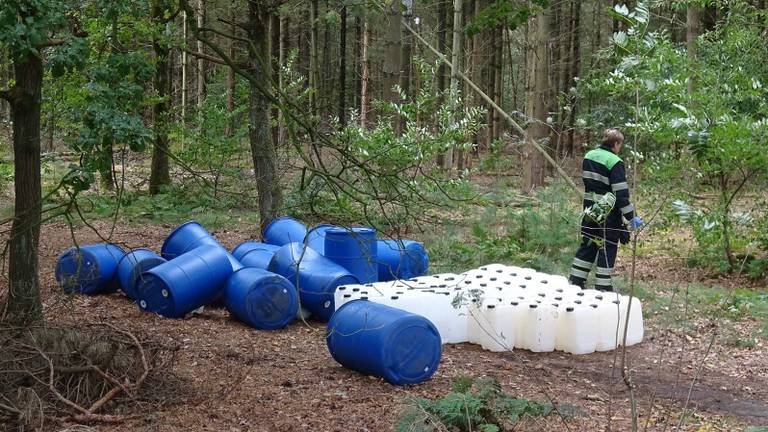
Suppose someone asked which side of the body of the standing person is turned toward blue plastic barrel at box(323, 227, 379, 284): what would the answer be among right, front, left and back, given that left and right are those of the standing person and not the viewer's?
back

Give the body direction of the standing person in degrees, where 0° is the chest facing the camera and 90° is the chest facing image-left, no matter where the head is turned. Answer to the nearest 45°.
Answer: approximately 225°

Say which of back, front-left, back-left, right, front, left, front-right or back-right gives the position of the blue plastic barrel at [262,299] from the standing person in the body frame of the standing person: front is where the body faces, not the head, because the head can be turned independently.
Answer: back

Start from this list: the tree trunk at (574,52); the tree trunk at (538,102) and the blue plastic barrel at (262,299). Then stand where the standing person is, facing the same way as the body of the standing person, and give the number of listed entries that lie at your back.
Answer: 1

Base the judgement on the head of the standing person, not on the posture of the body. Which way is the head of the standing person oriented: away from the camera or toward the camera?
away from the camera

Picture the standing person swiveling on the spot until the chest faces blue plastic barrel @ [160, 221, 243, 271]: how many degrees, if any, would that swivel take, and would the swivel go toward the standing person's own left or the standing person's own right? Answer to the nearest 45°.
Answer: approximately 135° to the standing person's own left

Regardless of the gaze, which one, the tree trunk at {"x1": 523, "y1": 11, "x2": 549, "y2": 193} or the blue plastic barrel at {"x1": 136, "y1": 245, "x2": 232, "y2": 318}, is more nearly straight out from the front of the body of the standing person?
the tree trunk

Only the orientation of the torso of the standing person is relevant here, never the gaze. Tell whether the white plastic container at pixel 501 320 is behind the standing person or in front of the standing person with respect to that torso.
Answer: behind

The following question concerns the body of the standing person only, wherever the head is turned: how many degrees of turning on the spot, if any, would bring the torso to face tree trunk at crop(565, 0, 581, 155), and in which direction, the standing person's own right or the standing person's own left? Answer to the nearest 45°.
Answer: approximately 45° to the standing person's own left

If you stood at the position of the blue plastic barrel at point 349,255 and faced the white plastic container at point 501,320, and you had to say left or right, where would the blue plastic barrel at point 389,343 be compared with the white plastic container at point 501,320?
right

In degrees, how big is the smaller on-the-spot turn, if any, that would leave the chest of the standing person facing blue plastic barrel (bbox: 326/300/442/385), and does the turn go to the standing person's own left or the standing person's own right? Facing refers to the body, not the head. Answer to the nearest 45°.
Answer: approximately 180°

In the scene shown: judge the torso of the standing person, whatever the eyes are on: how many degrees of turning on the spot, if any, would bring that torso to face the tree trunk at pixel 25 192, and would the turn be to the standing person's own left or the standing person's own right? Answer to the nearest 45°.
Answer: approximately 180°
